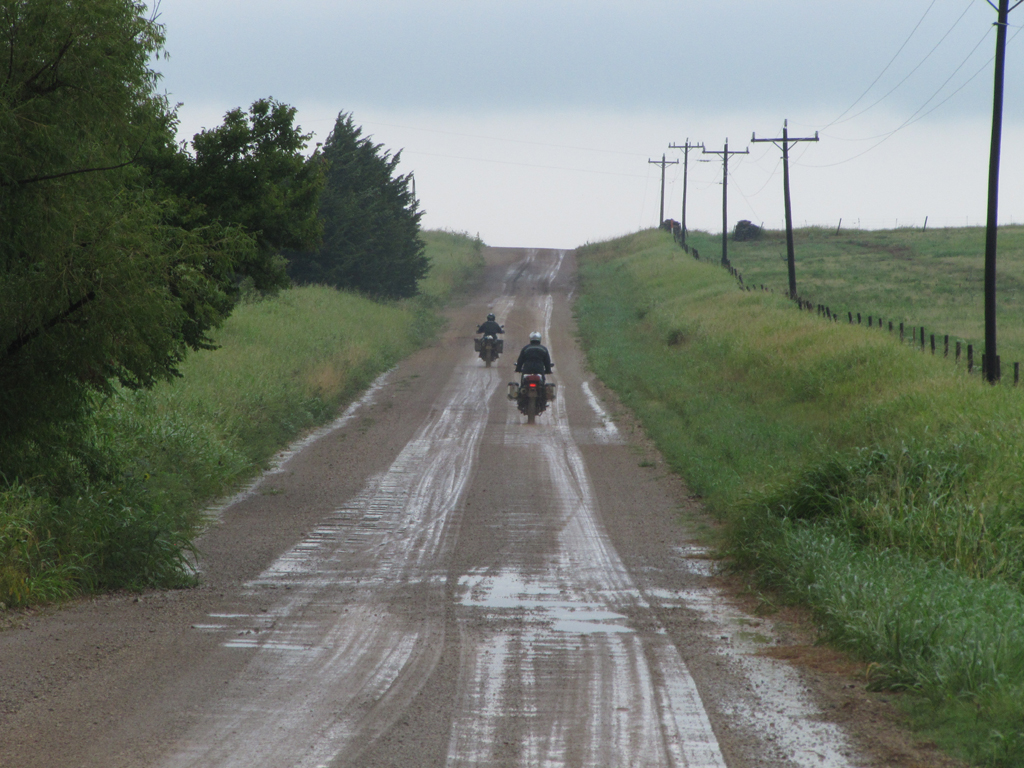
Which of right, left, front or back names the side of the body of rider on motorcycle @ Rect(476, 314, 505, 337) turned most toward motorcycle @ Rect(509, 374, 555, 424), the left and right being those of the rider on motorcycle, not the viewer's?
back

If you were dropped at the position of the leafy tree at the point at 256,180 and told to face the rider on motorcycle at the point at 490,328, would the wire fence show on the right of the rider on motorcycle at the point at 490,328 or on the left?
right

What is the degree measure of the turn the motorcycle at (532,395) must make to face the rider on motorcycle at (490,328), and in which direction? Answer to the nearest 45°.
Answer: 0° — it already faces them

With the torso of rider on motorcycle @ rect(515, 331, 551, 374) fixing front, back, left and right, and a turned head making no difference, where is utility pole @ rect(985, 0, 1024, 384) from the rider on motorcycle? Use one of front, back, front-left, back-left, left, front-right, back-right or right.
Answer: right

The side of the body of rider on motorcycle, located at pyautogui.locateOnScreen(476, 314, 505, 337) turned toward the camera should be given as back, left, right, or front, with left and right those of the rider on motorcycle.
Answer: back

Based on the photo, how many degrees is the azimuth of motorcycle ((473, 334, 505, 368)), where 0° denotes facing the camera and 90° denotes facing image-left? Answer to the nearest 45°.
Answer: approximately 180°

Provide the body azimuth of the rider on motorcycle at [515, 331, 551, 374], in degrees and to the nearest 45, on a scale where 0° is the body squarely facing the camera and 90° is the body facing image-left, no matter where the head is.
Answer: approximately 180°

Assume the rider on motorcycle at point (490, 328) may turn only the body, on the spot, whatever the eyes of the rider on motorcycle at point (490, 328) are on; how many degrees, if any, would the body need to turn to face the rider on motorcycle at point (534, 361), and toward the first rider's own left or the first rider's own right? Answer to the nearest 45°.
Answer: approximately 180°

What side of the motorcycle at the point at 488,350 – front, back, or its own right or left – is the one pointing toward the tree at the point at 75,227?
back

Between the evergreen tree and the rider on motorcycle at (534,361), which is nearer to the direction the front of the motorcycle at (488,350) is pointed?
the evergreen tree

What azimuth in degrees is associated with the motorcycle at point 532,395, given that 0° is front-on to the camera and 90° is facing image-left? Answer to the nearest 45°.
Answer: approximately 180°

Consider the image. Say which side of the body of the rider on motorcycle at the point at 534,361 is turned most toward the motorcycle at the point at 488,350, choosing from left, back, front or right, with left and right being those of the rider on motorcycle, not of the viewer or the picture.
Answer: front

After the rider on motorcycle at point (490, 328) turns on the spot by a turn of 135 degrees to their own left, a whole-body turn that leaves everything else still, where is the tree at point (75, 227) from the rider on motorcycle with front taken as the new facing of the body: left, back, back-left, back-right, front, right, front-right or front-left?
front-left

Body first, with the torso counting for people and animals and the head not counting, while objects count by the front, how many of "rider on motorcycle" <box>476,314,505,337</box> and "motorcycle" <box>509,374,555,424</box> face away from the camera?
2
